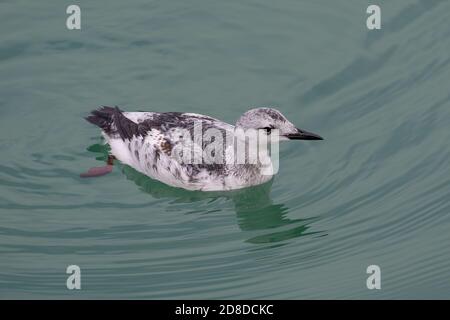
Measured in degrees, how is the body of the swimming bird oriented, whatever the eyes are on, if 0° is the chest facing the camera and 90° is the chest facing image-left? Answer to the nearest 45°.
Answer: approximately 270°
